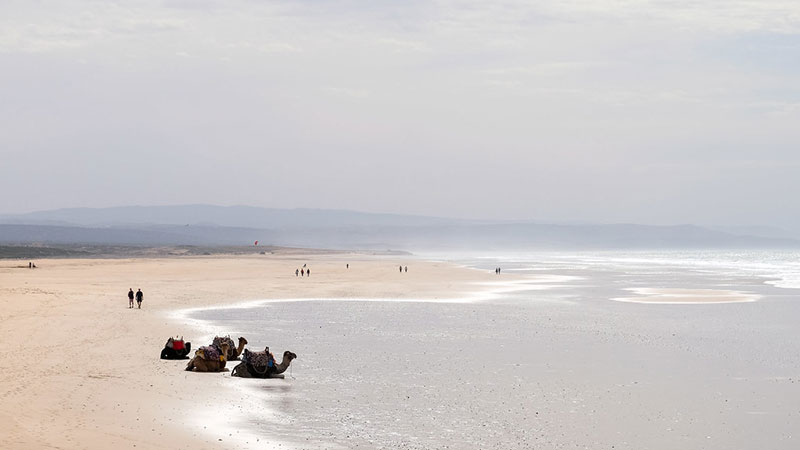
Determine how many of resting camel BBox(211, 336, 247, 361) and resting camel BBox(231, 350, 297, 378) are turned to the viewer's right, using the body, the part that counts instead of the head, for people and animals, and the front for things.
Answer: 2

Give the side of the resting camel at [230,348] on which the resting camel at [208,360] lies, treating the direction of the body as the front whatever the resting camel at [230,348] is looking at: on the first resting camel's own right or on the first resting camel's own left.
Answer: on the first resting camel's own right

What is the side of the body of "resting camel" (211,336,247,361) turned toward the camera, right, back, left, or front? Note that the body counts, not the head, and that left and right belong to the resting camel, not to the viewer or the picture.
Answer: right

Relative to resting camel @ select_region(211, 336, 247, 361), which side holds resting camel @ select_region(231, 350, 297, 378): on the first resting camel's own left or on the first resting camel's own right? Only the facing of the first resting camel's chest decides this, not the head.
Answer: on the first resting camel's own right

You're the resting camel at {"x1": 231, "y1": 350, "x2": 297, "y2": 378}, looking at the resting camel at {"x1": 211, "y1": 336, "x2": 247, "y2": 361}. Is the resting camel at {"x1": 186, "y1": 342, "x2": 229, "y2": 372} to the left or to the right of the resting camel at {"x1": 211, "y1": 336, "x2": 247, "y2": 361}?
left

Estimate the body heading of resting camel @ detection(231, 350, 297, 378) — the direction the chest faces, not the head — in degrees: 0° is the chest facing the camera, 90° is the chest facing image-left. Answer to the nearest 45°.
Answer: approximately 270°

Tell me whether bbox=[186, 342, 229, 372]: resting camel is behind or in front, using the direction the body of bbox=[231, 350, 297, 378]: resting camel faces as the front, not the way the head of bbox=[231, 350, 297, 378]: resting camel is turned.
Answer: behind

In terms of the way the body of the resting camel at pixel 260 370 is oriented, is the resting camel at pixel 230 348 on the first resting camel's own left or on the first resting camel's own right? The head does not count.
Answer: on the first resting camel's own left
